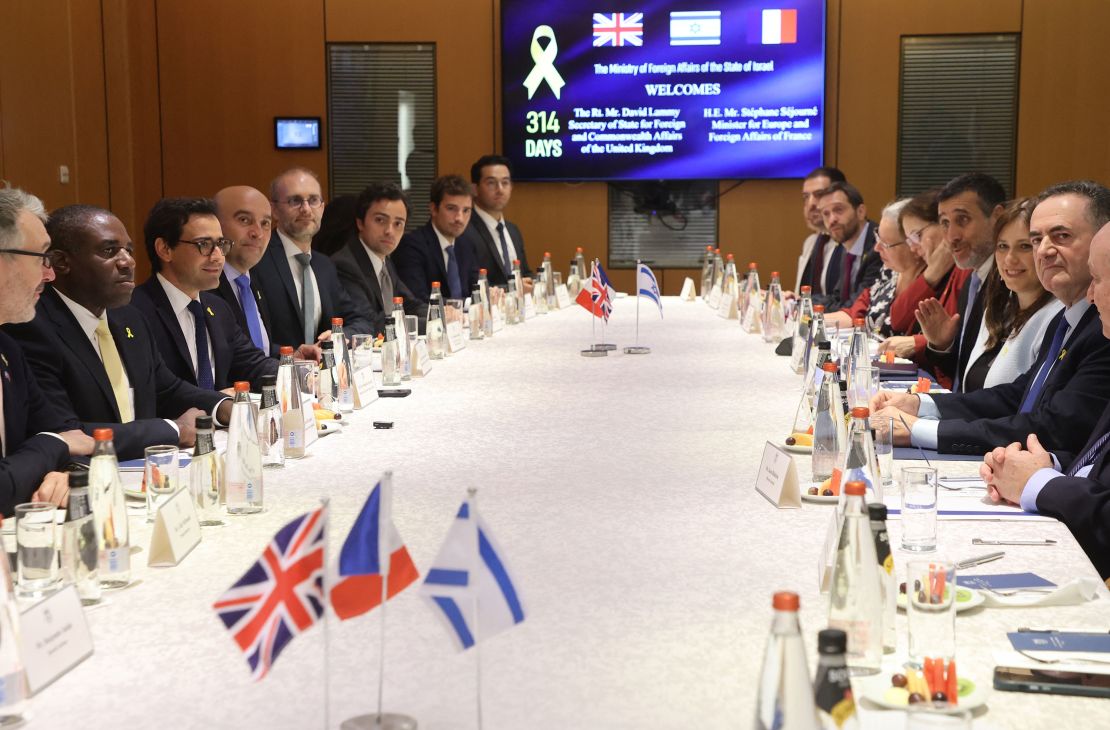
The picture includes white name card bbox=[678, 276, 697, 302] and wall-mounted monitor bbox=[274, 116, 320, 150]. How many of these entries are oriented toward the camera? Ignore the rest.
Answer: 1

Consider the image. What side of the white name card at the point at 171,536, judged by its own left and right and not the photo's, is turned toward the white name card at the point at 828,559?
front

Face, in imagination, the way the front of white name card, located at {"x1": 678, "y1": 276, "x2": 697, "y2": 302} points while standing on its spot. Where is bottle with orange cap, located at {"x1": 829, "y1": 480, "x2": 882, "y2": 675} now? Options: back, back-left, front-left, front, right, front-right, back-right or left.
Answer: left

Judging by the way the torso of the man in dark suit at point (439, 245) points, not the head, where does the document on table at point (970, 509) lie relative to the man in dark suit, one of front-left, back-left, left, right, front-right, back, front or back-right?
front-right

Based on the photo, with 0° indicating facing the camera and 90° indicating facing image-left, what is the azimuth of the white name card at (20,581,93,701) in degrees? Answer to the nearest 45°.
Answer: approximately 315°

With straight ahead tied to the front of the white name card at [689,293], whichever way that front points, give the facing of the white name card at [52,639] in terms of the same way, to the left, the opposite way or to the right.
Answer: the opposite way

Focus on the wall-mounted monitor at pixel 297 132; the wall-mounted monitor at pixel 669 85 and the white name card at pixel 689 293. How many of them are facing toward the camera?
2

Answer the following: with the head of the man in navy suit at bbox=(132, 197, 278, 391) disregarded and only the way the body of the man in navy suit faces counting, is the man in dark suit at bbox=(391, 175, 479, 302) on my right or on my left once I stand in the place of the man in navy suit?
on my left

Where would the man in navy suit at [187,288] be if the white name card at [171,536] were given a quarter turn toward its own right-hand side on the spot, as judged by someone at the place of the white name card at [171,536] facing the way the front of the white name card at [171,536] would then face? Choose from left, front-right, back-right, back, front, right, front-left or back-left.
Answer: back-right

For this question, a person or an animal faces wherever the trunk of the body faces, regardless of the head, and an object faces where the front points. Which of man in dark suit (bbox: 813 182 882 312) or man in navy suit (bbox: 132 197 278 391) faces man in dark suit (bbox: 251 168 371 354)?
man in dark suit (bbox: 813 182 882 312)

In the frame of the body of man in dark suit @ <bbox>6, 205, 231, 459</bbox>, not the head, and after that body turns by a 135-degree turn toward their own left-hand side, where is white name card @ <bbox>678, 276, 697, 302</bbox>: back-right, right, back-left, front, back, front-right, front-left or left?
front-right

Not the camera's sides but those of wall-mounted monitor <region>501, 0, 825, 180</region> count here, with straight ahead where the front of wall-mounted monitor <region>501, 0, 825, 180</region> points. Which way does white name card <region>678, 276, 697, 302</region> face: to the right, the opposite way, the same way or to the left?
to the right

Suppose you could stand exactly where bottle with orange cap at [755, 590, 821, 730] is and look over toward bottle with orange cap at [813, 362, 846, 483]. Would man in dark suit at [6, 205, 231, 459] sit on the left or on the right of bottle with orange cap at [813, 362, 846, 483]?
left

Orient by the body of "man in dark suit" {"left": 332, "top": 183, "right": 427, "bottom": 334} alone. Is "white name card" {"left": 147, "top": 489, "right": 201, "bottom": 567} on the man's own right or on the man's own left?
on the man's own right
